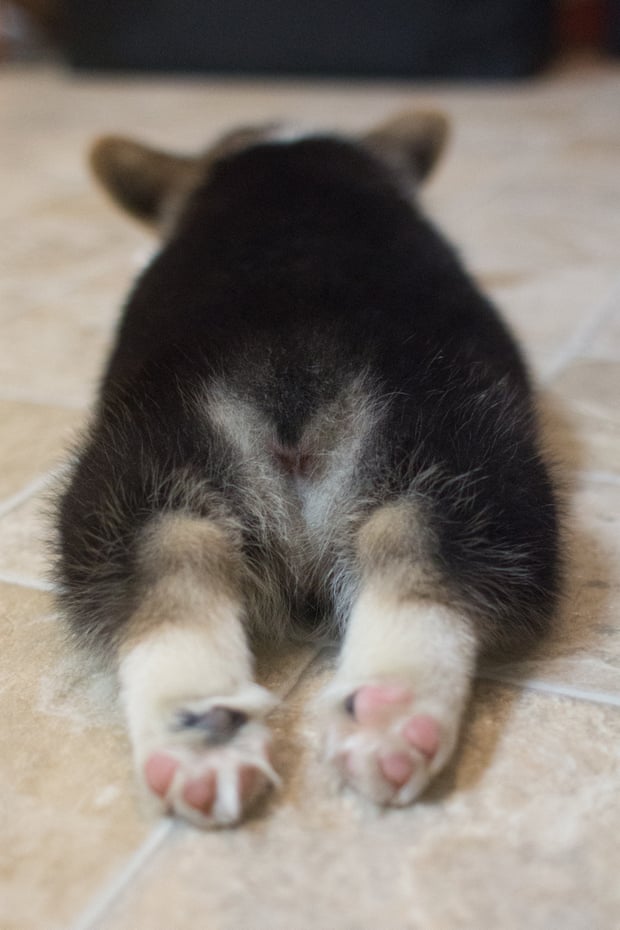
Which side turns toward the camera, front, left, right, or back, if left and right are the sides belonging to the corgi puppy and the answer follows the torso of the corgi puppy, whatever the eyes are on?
back
